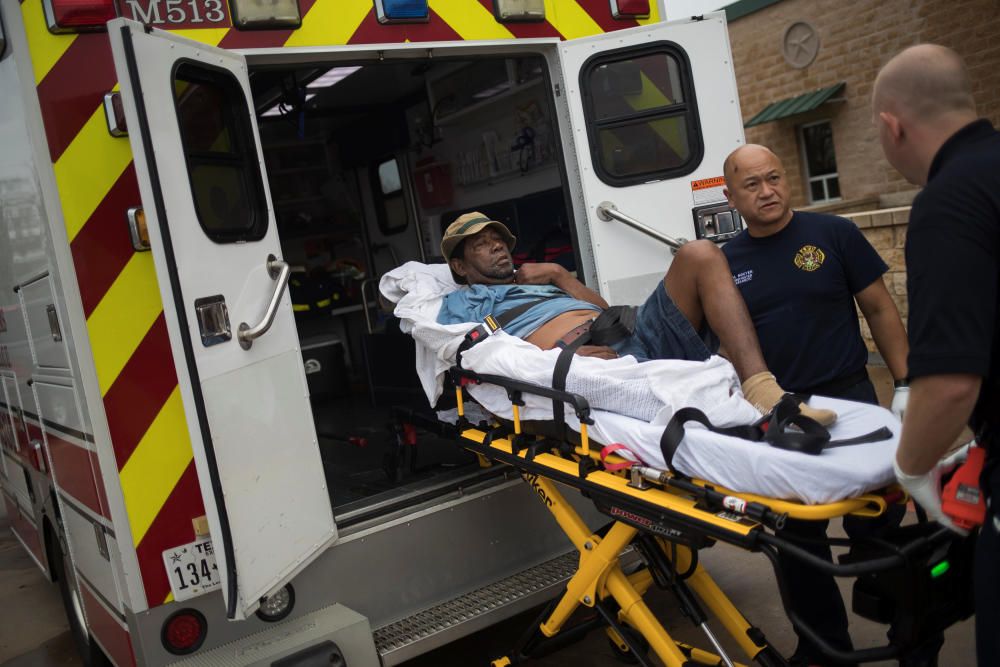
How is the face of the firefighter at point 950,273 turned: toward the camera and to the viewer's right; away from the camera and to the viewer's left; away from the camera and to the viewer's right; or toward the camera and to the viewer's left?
away from the camera and to the viewer's left

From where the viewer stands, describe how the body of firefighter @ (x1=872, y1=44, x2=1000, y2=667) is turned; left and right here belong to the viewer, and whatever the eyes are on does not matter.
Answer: facing away from the viewer and to the left of the viewer

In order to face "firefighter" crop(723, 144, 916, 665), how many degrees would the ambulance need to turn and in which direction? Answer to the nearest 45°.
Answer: approximately 135° to its right

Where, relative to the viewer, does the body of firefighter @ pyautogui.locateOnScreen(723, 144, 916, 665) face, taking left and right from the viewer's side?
facing the viewer and to the left of the viewer

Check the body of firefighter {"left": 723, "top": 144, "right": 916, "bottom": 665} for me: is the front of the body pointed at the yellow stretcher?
yes

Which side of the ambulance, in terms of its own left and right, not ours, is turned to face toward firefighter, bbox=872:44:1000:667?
back

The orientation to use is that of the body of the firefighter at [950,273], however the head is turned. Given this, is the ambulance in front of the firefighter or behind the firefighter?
in front

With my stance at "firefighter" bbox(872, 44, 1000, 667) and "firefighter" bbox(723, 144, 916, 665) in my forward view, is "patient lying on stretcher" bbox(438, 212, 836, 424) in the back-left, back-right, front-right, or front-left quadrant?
front-left

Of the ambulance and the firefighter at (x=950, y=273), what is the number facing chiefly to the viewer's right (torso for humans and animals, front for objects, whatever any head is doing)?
0

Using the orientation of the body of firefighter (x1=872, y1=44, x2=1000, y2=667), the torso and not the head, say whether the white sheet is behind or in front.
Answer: in front

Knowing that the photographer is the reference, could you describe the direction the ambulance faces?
facing away from the viewer and to the left of the viewer
